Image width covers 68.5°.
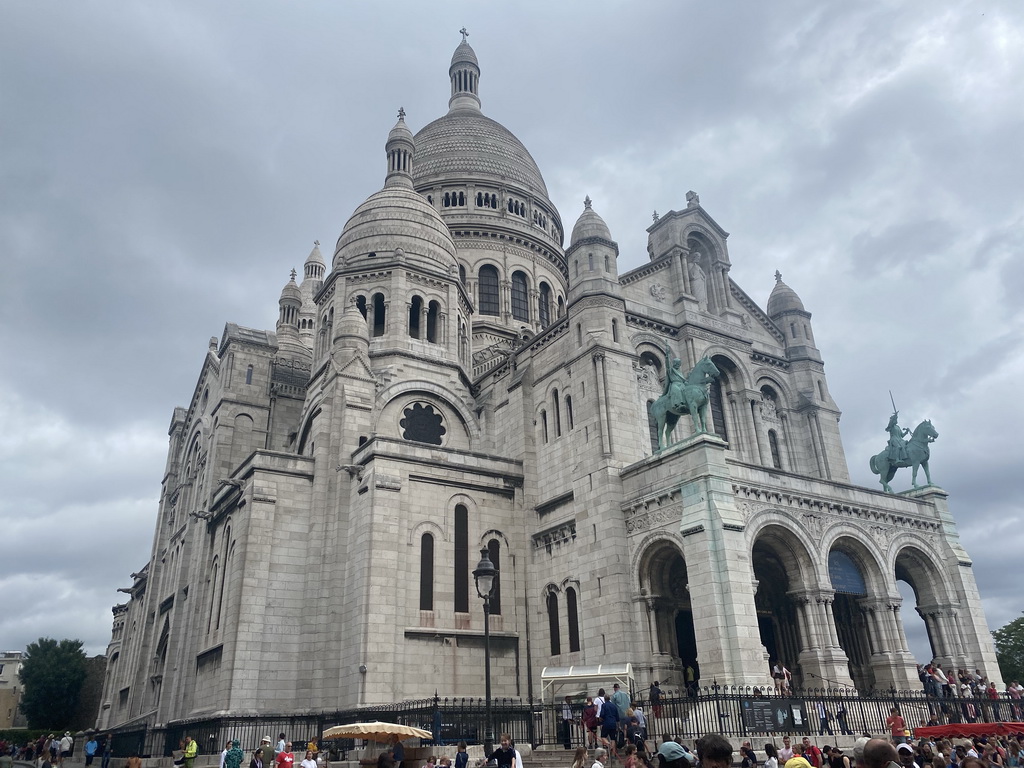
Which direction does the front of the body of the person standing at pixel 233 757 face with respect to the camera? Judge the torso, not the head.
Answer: away from the camera

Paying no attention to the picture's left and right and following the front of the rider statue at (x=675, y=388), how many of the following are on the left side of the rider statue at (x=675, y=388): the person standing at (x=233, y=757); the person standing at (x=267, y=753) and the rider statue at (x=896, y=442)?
1

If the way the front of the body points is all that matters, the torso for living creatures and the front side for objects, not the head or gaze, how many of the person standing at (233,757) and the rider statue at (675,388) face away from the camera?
1

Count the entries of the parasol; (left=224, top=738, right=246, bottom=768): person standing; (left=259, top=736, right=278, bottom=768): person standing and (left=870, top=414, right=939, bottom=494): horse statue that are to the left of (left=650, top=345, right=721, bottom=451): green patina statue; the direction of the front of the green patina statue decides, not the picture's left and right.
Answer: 1

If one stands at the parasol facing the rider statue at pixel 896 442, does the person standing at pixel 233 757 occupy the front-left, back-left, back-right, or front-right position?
back-left

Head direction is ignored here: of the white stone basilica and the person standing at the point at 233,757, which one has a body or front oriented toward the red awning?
the white stone basilica
